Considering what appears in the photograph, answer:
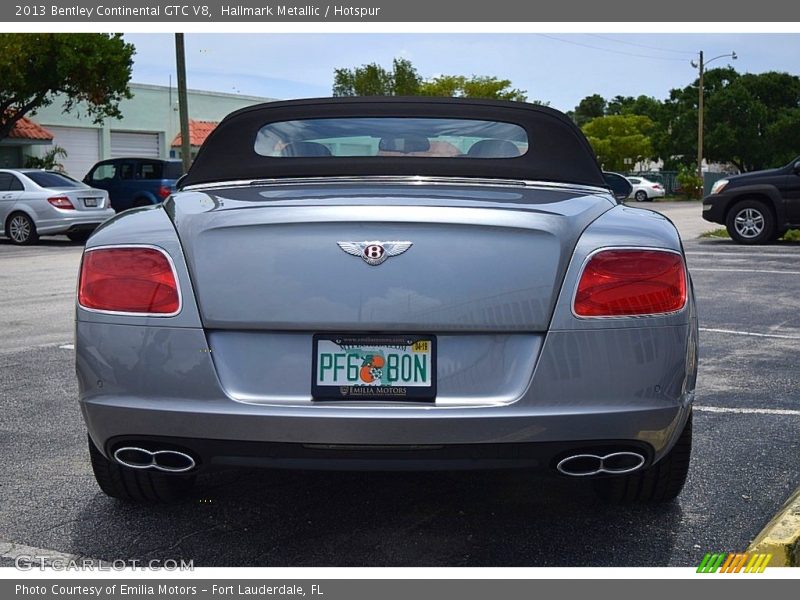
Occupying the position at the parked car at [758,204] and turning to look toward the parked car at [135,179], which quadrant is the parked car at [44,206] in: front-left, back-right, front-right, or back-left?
front-left

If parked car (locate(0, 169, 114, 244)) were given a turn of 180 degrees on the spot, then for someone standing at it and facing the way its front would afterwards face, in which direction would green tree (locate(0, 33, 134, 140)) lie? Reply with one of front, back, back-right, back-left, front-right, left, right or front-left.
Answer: back-left

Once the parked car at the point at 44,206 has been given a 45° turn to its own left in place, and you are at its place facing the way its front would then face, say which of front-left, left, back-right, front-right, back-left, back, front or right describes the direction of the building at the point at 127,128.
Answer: right

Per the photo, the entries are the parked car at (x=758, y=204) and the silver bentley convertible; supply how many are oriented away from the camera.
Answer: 1

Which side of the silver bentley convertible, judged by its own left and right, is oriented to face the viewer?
back

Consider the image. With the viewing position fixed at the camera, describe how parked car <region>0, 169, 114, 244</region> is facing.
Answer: facing away from the viewer and to the left of the viewer

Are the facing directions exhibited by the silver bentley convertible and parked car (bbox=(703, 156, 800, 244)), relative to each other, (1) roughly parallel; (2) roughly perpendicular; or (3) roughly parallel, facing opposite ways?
roughly perpendicular

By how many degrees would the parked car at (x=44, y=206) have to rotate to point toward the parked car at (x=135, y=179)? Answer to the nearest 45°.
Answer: approximately 90° to its right

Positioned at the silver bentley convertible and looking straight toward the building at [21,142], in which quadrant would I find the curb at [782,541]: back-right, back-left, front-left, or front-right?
back-right

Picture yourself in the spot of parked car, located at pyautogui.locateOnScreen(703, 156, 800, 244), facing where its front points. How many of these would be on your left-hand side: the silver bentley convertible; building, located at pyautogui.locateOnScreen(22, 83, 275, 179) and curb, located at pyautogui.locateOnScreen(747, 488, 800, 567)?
2

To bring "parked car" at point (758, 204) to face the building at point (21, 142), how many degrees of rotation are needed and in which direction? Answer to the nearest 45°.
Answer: approximately 45° to its right

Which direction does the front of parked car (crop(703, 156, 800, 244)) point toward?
to the viewer's left

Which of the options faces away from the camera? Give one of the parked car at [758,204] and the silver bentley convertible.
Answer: the silver bentley convertible

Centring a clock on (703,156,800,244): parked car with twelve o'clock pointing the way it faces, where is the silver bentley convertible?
The silver bentley convertible is roughly at 9 o'clock from the parked car.

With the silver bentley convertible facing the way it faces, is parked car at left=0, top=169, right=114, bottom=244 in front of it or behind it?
in front

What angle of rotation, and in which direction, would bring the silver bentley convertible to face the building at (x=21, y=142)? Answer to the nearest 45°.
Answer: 0° — it already faces it
